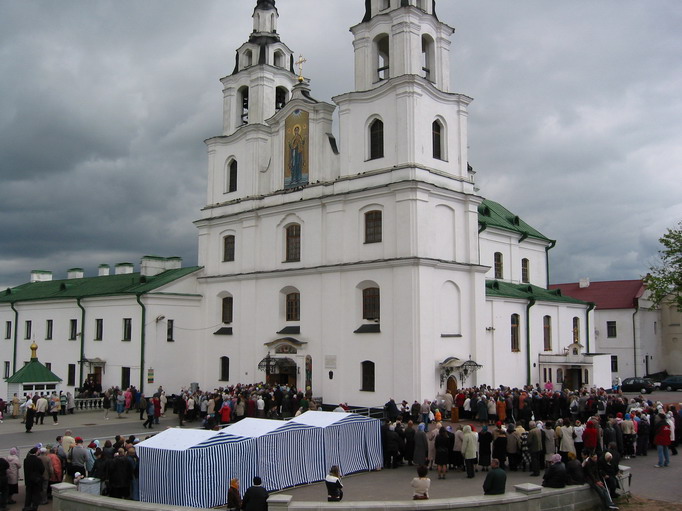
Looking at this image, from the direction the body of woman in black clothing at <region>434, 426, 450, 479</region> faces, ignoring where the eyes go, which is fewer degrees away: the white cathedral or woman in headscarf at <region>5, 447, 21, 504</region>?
the white cathedral

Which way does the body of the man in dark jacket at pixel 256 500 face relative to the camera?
away from the camera

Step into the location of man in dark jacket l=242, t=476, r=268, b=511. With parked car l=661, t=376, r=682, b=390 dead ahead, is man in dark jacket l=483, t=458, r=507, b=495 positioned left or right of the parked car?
right

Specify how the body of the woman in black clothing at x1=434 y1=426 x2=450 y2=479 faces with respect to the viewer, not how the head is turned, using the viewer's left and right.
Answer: facing away from the viewer

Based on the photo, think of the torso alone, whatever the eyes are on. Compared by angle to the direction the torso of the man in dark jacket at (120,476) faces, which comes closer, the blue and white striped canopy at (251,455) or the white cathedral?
the white cathedral

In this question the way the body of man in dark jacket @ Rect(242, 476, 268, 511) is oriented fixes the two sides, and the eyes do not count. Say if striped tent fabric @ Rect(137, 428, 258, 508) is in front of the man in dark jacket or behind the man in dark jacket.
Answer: in front

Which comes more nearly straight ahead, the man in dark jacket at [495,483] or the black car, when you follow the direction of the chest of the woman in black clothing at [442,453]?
the black car

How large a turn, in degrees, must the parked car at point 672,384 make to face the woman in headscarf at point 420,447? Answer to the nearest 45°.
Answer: approximately 90° to its left

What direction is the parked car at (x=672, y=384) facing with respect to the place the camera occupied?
facing to the left of the viewer

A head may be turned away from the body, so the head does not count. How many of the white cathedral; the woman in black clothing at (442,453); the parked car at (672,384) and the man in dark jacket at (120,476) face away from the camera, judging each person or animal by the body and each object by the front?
2

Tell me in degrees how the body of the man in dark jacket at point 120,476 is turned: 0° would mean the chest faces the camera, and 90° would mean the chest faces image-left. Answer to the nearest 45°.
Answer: approximately 180°

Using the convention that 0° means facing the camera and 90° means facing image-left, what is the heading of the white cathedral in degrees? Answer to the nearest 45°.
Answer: approximately 45°
